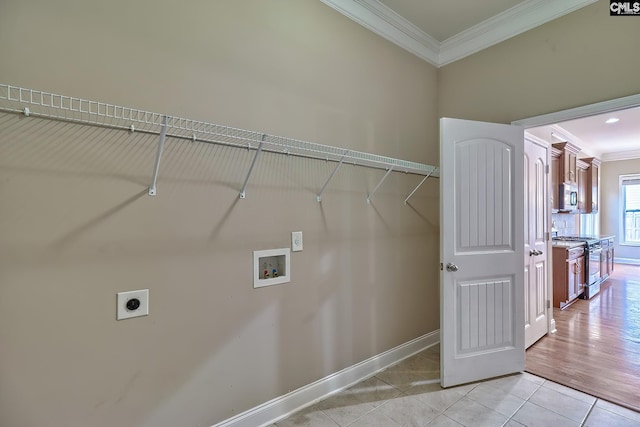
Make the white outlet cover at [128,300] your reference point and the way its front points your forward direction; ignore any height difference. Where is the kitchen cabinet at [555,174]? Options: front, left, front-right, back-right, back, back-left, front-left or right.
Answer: left

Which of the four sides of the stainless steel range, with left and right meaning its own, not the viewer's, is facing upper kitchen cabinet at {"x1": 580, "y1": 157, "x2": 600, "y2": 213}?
left

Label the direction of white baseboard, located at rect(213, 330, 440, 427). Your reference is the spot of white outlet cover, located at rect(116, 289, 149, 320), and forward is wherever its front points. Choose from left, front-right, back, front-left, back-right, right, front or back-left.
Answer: left

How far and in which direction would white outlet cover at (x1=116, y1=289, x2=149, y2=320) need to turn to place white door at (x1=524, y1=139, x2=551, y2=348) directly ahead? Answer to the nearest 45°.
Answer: approximately 90° to its left

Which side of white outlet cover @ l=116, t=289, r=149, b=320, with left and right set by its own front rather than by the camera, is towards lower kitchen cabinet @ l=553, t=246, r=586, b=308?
left

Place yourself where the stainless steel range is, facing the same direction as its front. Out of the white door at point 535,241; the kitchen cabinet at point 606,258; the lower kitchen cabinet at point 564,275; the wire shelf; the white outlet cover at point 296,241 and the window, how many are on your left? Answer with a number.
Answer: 2

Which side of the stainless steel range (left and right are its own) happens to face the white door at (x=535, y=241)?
right

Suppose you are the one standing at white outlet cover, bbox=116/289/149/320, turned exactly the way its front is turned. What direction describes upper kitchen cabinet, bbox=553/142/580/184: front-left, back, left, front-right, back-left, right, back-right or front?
left

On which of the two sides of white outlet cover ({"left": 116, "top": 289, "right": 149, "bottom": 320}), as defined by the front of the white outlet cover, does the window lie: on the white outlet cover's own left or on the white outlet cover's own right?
on the white outlet cover's own left

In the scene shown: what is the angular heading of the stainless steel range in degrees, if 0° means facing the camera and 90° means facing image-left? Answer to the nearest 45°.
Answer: approximately 270°
